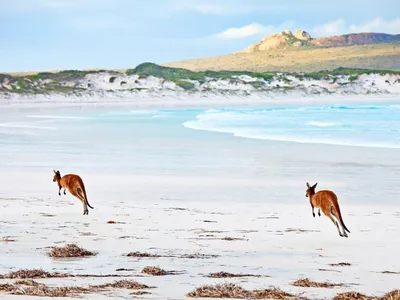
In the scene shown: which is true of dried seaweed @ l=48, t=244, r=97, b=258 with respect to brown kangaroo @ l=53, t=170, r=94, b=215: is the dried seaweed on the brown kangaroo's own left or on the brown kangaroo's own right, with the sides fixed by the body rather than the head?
on the brown kangaroo's own left

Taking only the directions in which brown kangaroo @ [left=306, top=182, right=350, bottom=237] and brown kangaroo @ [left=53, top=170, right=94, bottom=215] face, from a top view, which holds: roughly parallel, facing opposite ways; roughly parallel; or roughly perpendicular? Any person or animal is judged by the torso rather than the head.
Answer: roughly parallel

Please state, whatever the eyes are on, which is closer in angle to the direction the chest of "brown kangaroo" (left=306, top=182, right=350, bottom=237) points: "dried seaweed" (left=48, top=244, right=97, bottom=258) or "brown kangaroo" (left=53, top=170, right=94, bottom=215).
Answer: the brown kangaroo

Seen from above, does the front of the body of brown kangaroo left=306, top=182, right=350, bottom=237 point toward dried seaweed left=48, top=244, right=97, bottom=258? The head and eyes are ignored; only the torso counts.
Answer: no

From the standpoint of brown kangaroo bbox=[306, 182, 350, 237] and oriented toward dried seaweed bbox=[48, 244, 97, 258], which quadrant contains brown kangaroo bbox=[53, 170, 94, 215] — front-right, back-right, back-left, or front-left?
front-right

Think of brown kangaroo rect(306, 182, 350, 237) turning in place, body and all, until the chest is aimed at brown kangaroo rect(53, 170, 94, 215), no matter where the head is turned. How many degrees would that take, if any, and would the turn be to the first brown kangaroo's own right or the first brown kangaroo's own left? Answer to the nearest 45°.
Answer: approximately 45° to the first brown kangaroo's own left

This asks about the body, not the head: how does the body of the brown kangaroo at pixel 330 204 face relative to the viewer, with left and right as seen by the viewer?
facing away from the viewer and to the left of the viewer

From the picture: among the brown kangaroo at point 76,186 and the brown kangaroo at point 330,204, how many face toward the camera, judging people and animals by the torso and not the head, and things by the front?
0

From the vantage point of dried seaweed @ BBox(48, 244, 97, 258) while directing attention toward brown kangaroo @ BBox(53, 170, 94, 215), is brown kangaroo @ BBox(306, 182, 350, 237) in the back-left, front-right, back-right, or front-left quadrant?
front-right

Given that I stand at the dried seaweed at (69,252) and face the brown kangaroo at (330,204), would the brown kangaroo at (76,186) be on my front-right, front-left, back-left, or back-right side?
front-left

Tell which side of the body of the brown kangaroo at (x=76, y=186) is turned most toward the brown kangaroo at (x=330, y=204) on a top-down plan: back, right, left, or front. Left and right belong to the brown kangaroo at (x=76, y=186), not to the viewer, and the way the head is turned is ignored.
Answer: back

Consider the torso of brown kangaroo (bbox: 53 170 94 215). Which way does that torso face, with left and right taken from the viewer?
facing away from the viewer and to the left of the viewer
